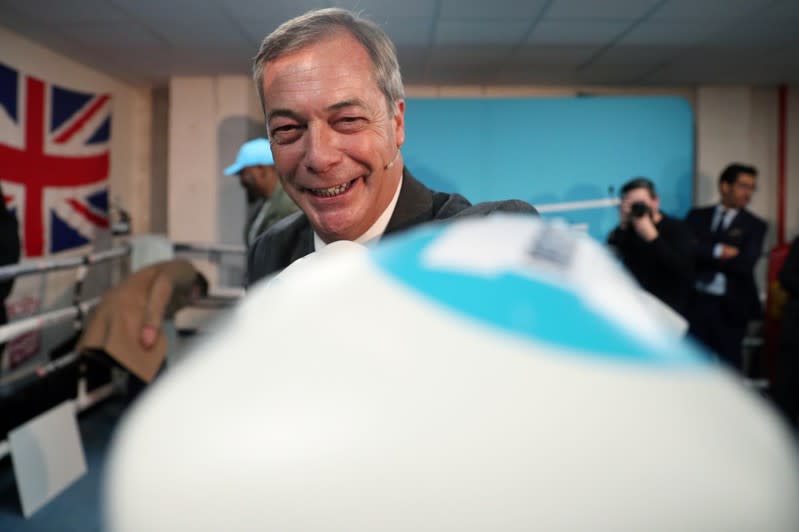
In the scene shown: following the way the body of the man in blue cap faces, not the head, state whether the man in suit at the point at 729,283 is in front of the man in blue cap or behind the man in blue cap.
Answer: behind

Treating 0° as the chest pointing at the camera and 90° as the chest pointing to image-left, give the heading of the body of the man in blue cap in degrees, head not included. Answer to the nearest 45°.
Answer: approximately 90°

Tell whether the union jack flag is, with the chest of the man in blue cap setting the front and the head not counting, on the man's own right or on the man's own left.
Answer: on the man's own right

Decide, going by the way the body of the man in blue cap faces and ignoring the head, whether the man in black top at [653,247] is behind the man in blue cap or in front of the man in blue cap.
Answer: behind

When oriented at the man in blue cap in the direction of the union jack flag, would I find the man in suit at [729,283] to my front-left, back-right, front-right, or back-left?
back-right

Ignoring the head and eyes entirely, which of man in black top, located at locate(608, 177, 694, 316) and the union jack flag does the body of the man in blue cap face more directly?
the union jack flag
